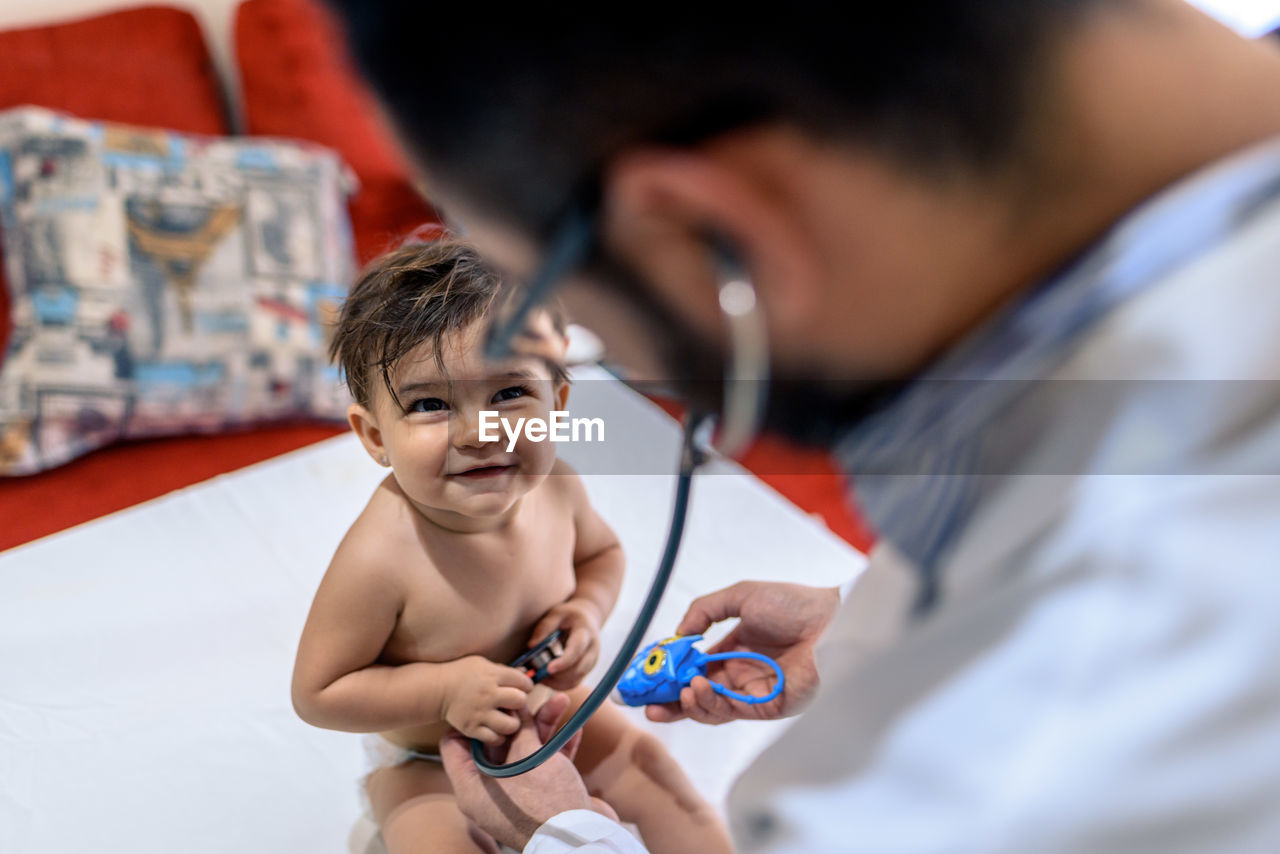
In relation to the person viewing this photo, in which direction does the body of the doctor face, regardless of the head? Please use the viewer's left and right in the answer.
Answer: facing away from the viewer and to the left of the viewer

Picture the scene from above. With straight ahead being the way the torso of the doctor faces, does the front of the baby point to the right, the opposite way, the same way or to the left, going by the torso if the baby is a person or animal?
the opposite way

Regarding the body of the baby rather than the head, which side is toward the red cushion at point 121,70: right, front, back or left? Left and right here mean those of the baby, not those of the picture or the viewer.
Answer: back

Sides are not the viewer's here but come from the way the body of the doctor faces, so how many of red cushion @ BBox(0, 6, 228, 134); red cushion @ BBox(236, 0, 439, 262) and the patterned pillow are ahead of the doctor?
3

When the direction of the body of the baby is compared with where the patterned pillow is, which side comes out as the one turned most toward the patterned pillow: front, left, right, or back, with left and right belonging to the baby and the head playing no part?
back

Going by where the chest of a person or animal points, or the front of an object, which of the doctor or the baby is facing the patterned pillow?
the doctor

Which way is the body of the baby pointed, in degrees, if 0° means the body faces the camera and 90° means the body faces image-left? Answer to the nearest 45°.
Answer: approximately 315°

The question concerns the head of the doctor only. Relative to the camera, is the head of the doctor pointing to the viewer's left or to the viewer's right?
to the viewer's left

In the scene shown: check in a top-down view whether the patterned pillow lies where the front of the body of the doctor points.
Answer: yes
